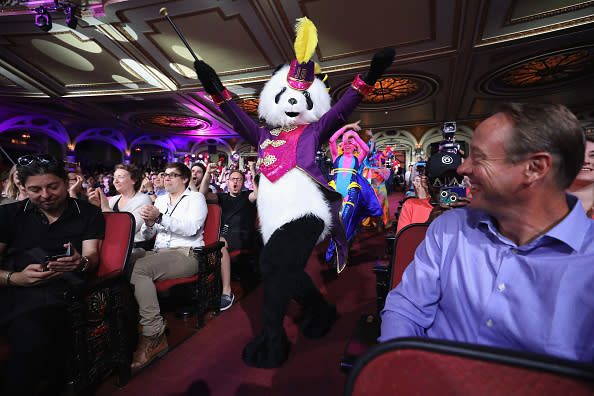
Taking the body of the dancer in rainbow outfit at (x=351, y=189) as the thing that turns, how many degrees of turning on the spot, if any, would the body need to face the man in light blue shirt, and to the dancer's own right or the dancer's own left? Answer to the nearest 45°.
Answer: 0° — they already face them

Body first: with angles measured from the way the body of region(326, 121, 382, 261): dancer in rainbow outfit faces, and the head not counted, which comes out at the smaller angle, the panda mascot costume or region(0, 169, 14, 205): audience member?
the panda mascot costume

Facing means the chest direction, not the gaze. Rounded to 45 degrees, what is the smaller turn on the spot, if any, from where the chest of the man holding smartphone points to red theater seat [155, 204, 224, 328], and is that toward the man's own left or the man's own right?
approximately 90° to the man's own left

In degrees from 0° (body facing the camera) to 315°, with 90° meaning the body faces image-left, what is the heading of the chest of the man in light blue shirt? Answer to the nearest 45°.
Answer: approximately 45°
